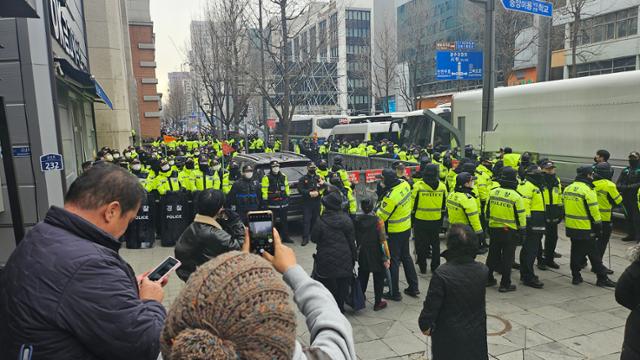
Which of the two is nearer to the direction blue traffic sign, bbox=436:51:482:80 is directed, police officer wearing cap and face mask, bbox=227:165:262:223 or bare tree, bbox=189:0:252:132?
the police officer wearing cap and face mask

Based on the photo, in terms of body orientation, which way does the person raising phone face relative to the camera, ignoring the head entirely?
away from the camera

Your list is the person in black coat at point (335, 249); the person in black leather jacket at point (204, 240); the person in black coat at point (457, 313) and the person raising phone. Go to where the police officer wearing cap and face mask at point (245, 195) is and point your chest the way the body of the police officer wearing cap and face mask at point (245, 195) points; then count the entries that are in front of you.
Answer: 4

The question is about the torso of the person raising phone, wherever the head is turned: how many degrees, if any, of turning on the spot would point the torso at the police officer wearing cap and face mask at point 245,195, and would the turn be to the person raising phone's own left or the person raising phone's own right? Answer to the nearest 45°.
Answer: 0° — they already face them

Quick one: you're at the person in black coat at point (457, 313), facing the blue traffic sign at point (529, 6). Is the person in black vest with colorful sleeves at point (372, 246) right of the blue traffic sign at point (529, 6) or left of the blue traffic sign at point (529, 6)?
left

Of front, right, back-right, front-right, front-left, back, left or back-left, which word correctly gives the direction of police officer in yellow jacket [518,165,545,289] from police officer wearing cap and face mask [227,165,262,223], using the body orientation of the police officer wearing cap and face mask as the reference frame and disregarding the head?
front-left

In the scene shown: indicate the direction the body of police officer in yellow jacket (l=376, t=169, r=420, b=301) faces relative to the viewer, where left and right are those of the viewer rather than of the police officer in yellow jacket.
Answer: facing away from the viewer and to the left of the viewer

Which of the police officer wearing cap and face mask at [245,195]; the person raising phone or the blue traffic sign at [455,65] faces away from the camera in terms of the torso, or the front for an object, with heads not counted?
the person raising phone

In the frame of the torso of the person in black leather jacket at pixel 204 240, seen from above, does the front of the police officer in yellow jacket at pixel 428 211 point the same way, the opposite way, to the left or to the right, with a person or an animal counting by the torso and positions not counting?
the same way

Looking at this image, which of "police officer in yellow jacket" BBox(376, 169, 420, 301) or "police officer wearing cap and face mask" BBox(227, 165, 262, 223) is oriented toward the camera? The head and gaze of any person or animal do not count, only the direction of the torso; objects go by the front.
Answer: the police officer wearing cap and face mask

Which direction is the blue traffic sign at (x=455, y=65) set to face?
toward the camera

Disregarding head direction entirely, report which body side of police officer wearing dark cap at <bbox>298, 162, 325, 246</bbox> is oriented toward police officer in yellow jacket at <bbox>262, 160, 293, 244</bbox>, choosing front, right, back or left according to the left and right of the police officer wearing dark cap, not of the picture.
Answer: right

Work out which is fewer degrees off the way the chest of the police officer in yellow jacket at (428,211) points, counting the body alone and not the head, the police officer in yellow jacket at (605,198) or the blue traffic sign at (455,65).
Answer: the blue traffic sign

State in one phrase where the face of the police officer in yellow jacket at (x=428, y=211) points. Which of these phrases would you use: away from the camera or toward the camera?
away from the camera

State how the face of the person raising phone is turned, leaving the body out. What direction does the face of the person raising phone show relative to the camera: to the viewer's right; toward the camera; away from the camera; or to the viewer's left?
away from the camera

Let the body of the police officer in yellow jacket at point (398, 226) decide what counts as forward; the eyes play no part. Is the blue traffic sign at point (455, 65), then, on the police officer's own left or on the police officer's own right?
on the police officer's own right
